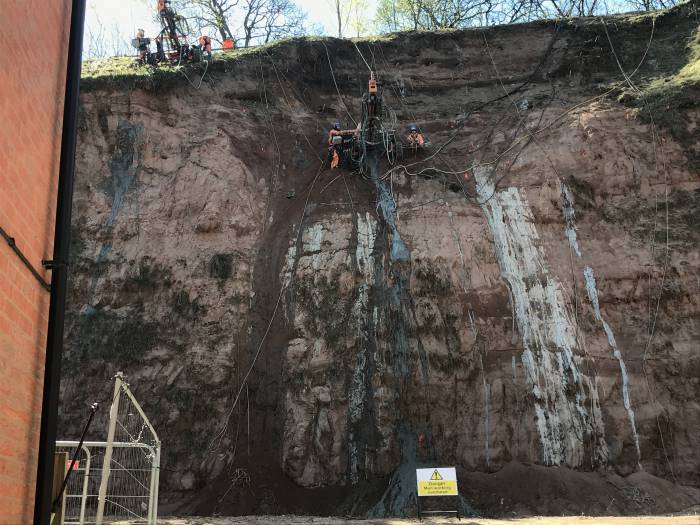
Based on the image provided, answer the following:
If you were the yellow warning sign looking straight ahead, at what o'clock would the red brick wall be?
The red brick wall is roughly at 1 o'clock from the yellow warning sign.

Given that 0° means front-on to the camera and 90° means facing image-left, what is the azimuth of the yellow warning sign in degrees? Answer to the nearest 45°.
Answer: approximately 0°
